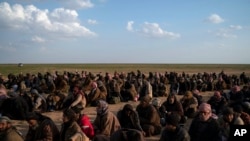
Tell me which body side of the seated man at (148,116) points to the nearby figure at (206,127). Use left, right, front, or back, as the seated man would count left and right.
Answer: left

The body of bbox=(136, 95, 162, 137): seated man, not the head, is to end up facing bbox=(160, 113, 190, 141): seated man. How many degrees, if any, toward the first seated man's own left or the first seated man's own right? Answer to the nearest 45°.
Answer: approximately 45° to the first seated man's own left

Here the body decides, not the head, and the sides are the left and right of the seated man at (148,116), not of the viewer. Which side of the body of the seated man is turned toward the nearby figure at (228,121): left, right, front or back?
left

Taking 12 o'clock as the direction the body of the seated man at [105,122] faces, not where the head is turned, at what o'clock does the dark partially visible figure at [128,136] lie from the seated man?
The dark partially visible figure is roughly at 10 o'clock from the seated man.

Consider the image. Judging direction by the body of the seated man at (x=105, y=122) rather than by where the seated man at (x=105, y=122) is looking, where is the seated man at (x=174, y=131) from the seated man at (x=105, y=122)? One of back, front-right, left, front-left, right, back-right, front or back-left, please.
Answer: left

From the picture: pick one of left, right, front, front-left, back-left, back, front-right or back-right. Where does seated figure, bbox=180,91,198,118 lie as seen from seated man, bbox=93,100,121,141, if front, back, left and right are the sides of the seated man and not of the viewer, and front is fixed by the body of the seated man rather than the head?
back

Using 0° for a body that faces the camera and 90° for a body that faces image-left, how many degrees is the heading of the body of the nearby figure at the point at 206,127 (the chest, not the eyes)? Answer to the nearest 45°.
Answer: approximately 0°

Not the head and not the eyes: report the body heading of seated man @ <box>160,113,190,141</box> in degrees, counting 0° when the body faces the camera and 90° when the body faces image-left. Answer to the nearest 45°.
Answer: approximately 45°
